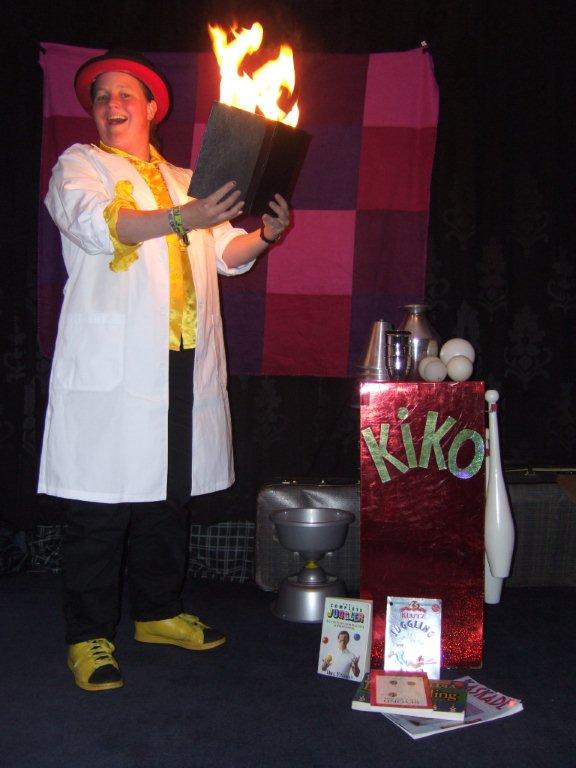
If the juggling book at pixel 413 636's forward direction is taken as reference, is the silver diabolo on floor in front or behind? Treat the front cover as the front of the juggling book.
behind

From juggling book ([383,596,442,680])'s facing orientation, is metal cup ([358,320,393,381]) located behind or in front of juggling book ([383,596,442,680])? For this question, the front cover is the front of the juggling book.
behind

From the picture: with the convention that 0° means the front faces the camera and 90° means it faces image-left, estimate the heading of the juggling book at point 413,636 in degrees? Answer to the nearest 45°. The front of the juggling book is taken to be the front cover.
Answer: approximately 0°
